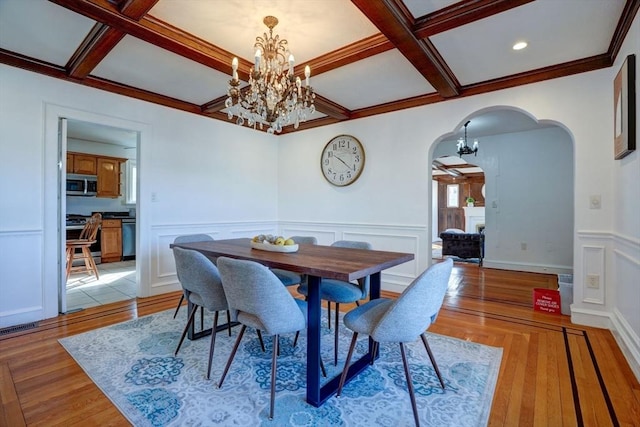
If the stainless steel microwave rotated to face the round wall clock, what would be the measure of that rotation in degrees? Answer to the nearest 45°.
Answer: approximately 45° to its left

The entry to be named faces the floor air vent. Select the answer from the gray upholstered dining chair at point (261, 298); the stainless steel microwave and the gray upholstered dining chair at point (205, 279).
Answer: the stainless steel microwave

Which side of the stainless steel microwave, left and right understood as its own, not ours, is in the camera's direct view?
front

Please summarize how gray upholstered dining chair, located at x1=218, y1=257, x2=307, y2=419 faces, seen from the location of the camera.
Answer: facing away from the viewer and to the right of the viewer

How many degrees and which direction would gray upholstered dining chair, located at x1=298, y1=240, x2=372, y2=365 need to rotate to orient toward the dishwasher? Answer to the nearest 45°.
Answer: approximately 90° to its right

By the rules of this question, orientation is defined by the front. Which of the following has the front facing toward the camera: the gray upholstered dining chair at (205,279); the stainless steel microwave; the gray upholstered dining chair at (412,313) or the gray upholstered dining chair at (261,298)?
the stainless steel microwave

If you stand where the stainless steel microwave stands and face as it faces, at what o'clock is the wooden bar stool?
The wooden bar stool is roughly at 12 o'clock from the stainless steel microwave.

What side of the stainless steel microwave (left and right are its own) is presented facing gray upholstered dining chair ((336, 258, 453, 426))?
front

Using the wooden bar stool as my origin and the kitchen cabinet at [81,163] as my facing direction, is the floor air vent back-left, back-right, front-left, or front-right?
back-left

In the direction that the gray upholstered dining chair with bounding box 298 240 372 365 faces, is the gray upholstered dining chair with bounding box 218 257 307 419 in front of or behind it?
in front

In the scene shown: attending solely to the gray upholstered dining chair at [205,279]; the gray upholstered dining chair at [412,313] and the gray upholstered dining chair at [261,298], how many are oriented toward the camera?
0

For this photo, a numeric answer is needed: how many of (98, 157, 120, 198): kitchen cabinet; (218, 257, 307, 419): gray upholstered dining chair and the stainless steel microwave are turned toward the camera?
2

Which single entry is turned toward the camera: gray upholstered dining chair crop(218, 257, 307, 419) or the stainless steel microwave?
the stainless steel microwave

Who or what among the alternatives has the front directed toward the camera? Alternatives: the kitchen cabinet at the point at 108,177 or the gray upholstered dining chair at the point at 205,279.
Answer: the kitchen cabinet

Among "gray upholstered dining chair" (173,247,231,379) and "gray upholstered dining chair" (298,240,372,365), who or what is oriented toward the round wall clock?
"gray upholstered dining chair" (173,247,231,379)

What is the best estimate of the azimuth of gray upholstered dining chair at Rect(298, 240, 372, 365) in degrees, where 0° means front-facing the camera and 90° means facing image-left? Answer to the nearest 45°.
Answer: approximately 45°

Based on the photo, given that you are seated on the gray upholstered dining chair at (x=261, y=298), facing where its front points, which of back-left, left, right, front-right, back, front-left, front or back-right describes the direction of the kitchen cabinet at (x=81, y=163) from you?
left

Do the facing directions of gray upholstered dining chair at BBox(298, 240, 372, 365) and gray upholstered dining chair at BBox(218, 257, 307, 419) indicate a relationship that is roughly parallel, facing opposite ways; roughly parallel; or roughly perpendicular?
roughly parallel, facing opposite ways
